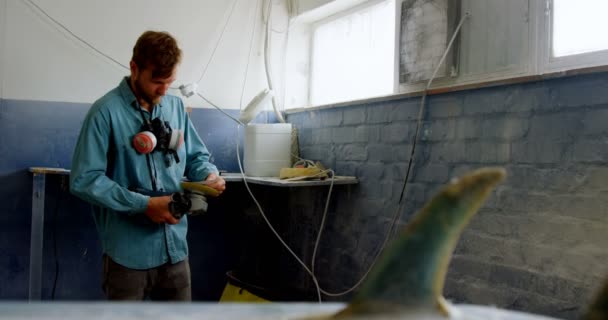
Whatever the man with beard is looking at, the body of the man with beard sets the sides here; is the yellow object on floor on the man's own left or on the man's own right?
on the man's own left

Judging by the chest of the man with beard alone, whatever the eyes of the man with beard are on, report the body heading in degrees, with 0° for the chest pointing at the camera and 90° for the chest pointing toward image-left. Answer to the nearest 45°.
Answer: approximately 315°

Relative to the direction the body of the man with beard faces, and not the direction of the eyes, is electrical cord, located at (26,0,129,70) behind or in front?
behind
